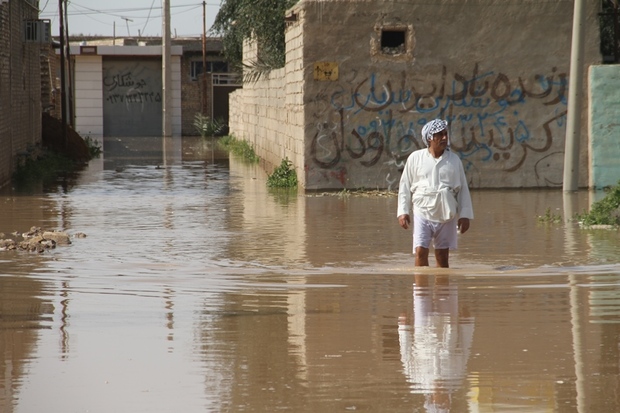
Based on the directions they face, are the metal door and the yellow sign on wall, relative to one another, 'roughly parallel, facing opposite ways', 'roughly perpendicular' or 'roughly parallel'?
roughly parallel

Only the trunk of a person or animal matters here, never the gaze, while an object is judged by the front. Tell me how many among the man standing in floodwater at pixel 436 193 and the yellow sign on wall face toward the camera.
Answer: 2

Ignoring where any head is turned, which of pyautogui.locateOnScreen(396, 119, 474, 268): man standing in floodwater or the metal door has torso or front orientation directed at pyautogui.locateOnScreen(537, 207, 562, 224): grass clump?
the metal door

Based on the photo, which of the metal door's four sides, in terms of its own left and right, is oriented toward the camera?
front

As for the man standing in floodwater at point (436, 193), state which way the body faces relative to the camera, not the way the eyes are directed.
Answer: toward the camera

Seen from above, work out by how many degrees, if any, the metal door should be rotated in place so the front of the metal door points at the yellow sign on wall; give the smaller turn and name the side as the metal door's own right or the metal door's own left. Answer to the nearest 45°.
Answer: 0° — it already faces it

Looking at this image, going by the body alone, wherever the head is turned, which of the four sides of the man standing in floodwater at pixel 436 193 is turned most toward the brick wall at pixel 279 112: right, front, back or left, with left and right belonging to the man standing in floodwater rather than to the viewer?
back

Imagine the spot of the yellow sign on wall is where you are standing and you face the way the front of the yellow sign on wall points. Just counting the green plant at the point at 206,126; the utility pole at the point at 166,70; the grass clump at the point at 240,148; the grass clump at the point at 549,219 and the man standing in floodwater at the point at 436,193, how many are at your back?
3

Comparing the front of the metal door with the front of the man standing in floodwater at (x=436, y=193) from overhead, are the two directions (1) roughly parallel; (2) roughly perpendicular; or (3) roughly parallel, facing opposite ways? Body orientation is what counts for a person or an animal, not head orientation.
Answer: roughly parallel

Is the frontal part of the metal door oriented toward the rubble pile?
yes

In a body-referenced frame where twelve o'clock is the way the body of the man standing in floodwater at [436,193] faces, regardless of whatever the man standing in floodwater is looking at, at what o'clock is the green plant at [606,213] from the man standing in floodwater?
The green plant is roughly at 7 o'clock from the man standing in floodwater.

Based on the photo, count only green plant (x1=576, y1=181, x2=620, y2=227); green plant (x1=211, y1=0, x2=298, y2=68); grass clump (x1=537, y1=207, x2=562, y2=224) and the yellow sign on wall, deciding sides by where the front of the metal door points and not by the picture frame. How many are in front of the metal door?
4

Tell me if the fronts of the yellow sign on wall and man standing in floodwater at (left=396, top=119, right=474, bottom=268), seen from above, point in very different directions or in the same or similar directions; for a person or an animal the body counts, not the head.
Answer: same or similar directions

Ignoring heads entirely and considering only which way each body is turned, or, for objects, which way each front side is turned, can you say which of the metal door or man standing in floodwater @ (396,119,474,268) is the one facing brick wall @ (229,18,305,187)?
the metal door

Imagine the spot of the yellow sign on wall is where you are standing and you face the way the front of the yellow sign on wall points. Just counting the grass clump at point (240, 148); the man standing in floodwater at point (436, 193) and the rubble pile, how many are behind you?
1
